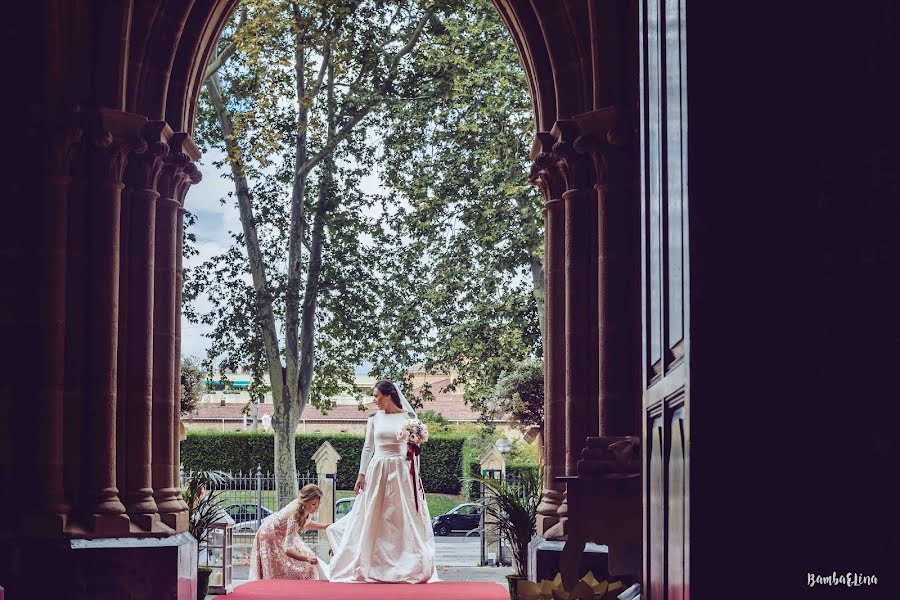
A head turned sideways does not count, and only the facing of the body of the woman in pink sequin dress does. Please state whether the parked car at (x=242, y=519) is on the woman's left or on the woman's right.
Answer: on the woman's left

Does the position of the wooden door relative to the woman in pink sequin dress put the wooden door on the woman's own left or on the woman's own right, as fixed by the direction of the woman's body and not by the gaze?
on the woman's own right

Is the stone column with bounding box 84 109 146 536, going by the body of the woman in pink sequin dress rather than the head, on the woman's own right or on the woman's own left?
on the woman's own right

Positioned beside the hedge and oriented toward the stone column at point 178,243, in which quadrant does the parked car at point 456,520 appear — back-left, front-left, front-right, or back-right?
front-left

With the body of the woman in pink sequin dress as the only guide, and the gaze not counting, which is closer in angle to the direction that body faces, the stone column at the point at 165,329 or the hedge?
the hedge

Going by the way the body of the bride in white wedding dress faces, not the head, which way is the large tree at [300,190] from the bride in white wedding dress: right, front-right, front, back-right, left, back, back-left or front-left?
back

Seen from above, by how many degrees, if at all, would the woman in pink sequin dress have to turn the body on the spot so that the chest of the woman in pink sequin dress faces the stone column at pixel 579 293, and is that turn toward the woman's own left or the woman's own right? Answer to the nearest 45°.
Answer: approximately 45° to the woman's own right

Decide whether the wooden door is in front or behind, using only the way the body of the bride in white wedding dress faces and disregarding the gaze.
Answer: in front

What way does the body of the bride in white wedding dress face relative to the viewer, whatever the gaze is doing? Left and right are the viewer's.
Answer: facing the viewer

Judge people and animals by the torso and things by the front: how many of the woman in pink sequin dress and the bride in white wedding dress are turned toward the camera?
1

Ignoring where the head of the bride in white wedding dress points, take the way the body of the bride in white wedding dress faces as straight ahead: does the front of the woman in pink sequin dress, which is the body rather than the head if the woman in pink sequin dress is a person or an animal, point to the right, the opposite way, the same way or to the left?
to the left

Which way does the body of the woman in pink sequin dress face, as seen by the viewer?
to the viewer's right

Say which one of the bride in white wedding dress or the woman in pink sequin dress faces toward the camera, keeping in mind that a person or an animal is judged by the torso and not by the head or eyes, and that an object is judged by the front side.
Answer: the bride in white wedding dress
